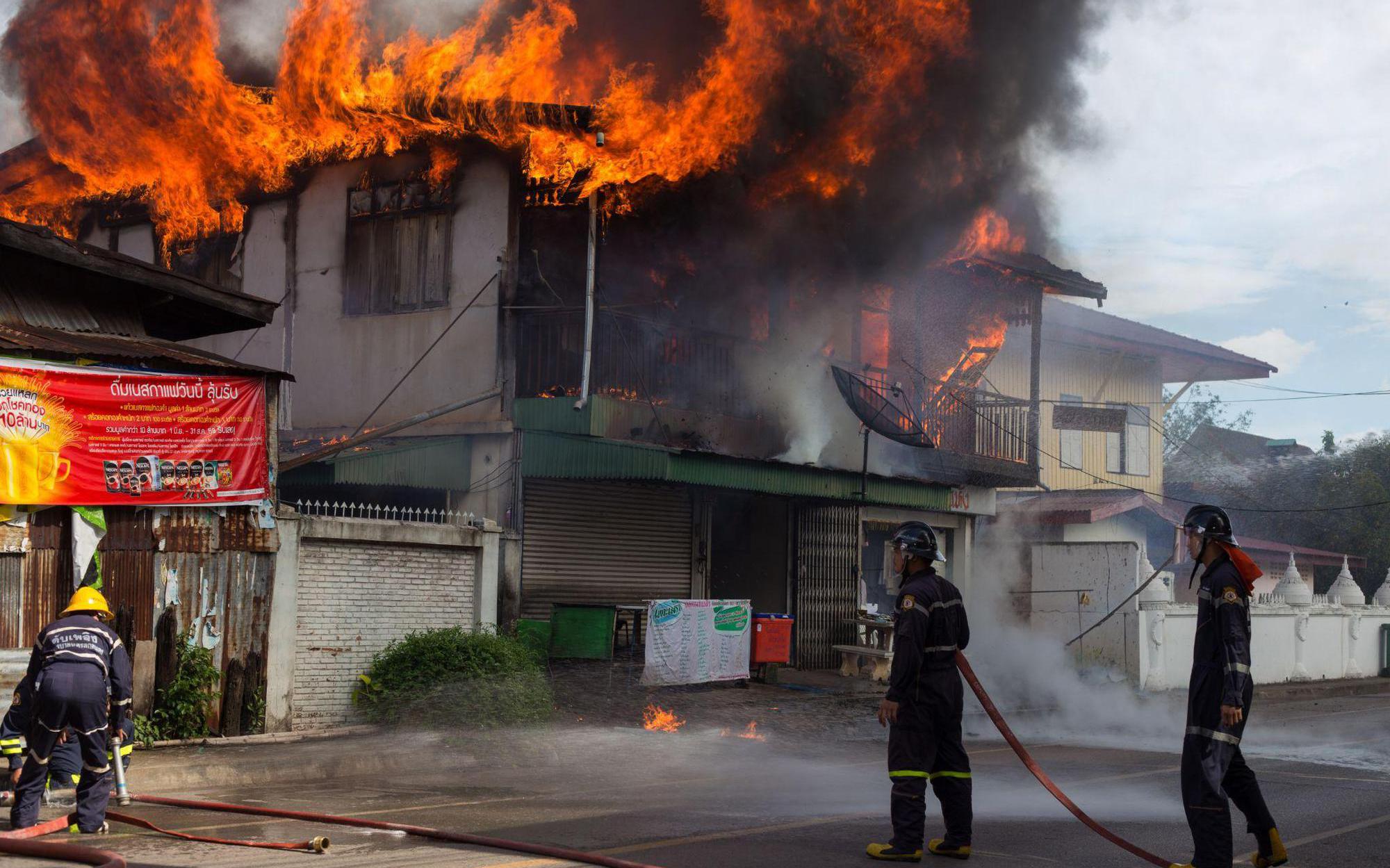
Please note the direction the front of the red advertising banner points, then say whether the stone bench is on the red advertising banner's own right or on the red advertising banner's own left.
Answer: on the red advertising banner's own left

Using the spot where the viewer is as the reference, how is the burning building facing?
facing the viewer and to the right of the viewer

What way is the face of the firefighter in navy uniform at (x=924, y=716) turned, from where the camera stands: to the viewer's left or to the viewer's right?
to the viewer's left

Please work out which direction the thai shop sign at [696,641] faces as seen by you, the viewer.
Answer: facing the viewer

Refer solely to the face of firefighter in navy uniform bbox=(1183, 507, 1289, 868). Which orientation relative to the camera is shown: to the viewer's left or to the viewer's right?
to the viewer's left

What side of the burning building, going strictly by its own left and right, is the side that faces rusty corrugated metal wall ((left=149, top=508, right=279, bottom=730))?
right

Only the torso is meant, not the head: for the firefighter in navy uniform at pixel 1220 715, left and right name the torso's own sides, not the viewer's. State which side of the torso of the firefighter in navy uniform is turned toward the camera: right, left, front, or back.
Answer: left

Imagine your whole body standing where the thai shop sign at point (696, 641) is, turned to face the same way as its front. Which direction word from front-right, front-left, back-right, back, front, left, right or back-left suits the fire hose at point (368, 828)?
front

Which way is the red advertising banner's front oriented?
toward the camera

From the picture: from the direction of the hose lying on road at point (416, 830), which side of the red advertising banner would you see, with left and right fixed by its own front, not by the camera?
front

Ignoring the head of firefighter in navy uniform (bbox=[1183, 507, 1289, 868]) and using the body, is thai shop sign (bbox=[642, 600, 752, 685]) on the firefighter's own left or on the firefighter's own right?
on the firefighter's own right

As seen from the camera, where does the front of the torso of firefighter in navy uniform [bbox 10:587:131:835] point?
away from the camera

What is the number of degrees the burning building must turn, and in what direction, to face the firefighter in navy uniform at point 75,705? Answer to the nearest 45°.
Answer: approximately 45° to its right
